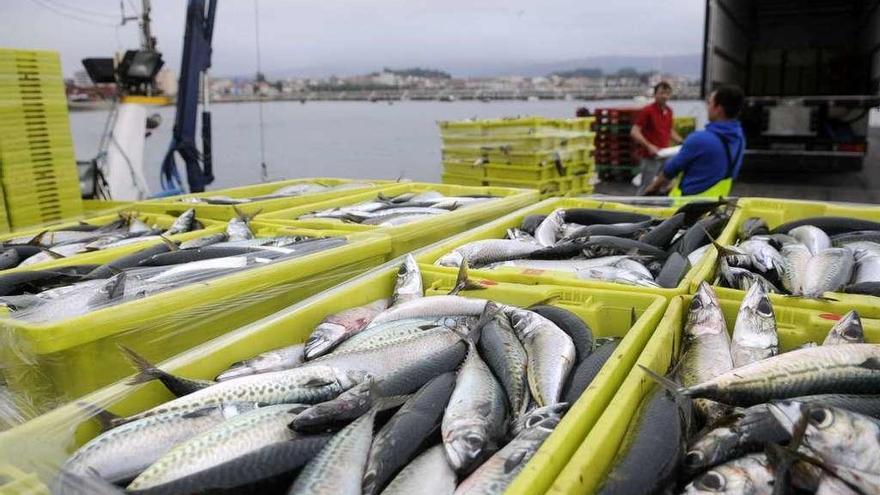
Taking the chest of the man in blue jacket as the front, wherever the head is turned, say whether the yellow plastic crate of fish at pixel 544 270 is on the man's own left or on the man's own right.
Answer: on the man's own left

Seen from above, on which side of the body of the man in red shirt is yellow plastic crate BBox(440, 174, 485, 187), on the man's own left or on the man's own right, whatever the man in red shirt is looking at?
on the man's own right

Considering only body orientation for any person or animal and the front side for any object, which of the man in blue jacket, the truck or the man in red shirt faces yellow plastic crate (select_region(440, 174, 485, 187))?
the man in blue jacket

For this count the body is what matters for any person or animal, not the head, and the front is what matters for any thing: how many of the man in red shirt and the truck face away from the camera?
1

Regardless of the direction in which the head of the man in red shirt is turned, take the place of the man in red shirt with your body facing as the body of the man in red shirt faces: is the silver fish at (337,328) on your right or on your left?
on your right

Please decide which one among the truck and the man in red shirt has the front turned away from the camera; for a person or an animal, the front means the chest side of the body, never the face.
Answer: the truck

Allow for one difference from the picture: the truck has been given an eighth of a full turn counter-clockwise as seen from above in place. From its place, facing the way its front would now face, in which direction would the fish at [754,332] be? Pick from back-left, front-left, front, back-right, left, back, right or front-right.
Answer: back-left

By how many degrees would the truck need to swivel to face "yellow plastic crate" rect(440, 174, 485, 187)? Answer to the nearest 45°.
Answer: approximately 135° to its left

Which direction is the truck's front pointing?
away from the camera

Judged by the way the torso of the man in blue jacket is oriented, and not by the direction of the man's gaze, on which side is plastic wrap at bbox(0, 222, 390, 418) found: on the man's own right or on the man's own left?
on the man's own left

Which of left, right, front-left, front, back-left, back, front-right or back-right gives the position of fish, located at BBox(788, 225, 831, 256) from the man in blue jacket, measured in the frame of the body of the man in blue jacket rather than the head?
back-left

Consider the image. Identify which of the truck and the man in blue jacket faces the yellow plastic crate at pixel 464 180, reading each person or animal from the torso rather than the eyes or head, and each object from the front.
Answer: the man in blue jacket

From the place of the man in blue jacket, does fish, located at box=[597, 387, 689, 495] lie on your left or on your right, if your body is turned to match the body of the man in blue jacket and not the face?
on your left
